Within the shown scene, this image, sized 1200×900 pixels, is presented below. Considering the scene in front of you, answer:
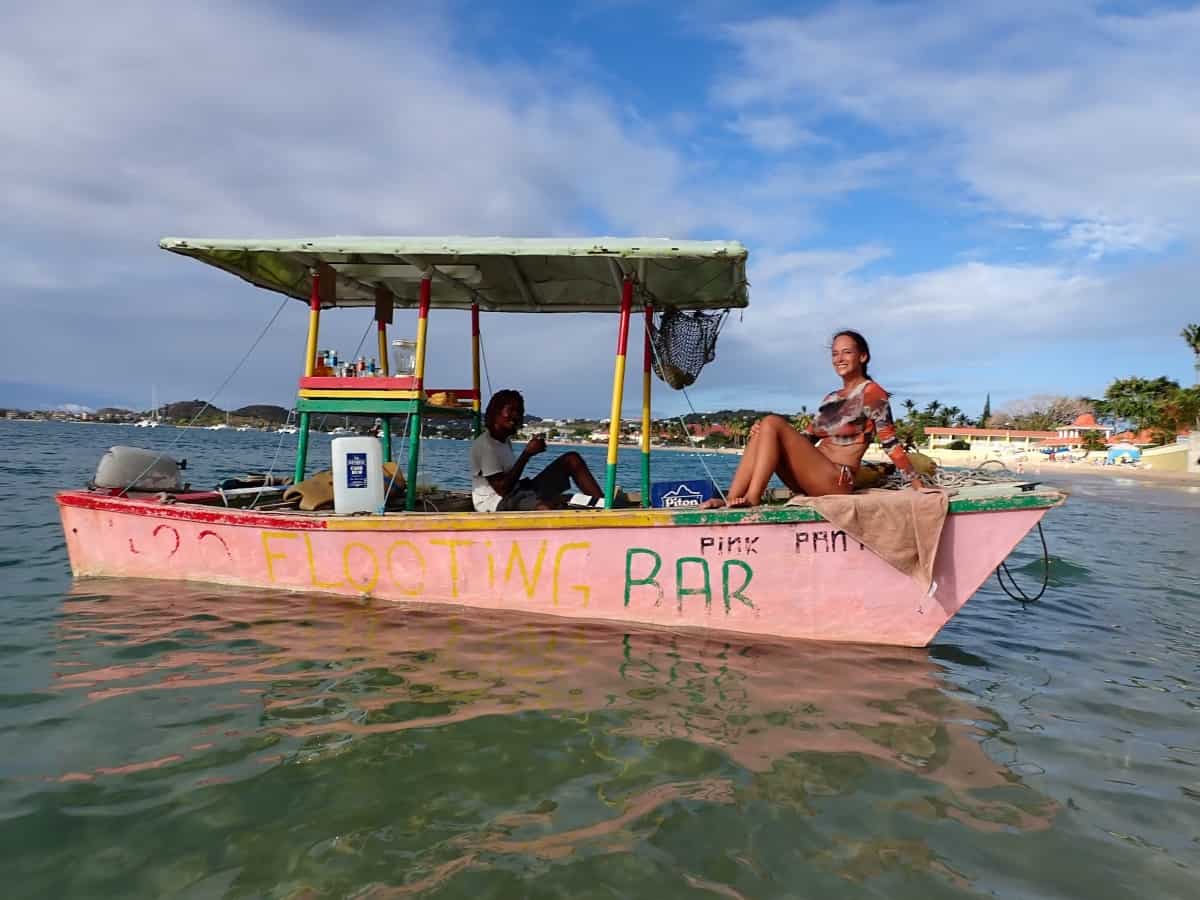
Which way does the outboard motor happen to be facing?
to the viewer's right

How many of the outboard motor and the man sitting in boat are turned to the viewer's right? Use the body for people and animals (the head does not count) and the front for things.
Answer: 2

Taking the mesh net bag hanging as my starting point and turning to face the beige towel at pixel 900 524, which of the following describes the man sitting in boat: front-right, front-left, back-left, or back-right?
back-right

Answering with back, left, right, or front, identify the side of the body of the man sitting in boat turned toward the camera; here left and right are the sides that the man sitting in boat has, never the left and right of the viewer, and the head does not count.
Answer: right

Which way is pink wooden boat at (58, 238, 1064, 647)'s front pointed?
to the viewer's right

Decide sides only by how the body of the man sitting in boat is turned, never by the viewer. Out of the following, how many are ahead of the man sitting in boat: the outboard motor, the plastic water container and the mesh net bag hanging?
1

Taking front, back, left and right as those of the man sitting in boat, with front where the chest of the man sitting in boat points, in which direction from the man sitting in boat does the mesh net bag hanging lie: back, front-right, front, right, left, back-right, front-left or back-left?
front

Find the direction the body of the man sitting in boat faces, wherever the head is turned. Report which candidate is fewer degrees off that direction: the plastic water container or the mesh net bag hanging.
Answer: the mesh net bag hanging

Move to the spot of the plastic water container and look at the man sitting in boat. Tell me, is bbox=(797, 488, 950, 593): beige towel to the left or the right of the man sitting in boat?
right

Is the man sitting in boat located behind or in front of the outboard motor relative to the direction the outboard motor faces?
in front

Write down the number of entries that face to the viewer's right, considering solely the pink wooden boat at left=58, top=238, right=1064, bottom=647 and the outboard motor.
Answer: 2
